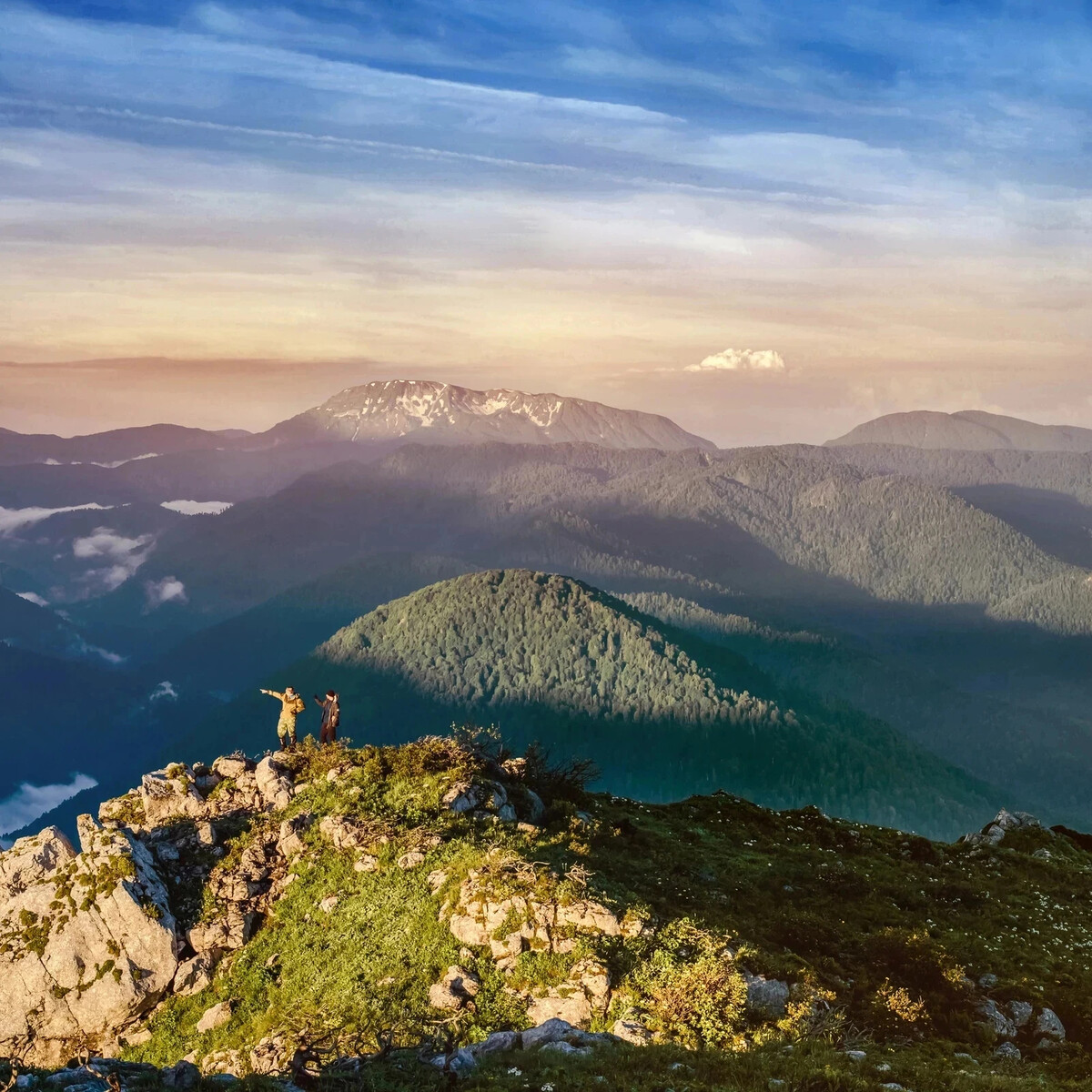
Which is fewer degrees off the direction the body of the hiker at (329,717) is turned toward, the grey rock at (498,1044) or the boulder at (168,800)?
the boulder
